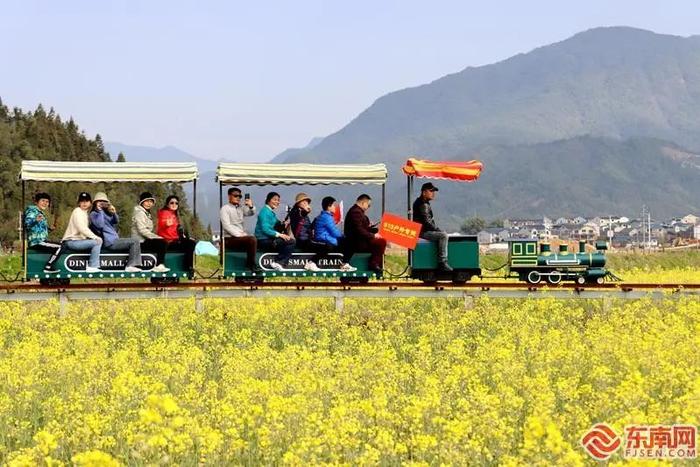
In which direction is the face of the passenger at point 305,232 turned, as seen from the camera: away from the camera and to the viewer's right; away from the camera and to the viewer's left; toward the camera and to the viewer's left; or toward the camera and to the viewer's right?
toward the camera and to the viewer's right

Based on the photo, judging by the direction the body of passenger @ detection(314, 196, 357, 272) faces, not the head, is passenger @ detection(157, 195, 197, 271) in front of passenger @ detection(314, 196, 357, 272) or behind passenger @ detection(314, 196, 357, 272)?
behind
